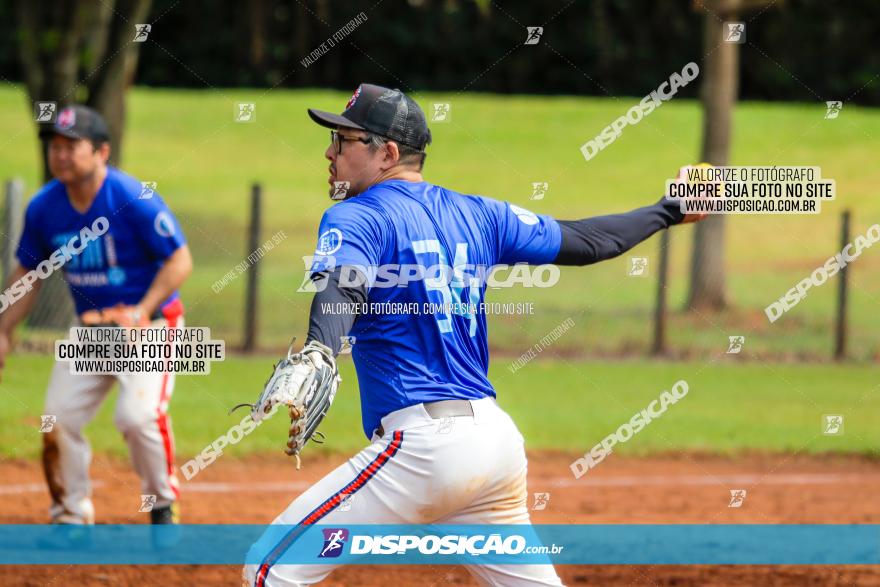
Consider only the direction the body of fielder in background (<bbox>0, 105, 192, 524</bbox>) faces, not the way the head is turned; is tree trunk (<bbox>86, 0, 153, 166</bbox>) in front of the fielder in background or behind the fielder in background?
behind

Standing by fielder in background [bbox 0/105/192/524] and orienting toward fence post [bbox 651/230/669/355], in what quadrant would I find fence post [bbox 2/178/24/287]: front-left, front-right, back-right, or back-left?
front-left

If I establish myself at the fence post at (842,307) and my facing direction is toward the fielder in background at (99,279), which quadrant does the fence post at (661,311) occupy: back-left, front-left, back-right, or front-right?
front-right

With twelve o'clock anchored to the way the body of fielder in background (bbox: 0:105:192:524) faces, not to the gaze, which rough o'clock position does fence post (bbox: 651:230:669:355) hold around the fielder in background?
The fence post is roughly at 6 o'clock from the fielder in background.

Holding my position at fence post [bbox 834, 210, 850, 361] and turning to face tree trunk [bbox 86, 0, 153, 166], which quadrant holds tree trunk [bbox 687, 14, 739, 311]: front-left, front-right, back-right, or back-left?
front-right

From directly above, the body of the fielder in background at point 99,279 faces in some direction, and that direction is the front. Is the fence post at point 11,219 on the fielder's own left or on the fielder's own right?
on the fielder's own right

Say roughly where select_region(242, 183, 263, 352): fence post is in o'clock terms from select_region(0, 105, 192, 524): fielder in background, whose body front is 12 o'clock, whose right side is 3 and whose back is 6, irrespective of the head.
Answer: The fence post is roughly at 5 o'clock from the fielder in background.

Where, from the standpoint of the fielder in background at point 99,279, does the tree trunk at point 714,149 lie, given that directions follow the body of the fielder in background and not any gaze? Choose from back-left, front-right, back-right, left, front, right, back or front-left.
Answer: back

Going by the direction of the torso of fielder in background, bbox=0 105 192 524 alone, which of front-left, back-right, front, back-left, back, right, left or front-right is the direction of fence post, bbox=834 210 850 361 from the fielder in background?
back
